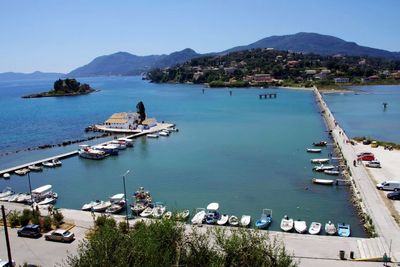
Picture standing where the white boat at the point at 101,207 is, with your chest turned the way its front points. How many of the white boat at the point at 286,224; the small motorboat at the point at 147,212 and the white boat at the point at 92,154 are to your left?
2

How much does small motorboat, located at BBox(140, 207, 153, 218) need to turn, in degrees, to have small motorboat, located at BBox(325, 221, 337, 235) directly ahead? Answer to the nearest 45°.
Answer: approximately 90° to its left

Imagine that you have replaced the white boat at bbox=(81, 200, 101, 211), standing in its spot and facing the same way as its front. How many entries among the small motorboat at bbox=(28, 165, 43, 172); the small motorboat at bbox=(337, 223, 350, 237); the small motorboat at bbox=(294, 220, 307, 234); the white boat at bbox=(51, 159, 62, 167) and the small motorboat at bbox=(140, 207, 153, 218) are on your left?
3

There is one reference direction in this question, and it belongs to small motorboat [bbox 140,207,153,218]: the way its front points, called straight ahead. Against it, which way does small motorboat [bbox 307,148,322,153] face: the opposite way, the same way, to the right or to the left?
to the left

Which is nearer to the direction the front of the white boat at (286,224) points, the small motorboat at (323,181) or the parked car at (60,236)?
the parked car

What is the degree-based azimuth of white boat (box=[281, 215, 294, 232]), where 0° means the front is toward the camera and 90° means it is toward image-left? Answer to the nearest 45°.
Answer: approximately 0°

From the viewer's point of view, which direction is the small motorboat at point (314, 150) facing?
to the viewer's right

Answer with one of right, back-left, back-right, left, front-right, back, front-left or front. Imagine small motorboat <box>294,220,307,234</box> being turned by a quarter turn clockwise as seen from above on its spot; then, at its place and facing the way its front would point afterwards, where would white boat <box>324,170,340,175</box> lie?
right
